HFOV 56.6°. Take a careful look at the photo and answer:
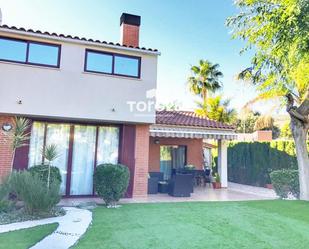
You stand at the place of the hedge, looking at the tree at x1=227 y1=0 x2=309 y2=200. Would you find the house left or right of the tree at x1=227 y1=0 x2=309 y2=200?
right

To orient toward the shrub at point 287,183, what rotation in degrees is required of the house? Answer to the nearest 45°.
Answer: approximately 90° to its left
